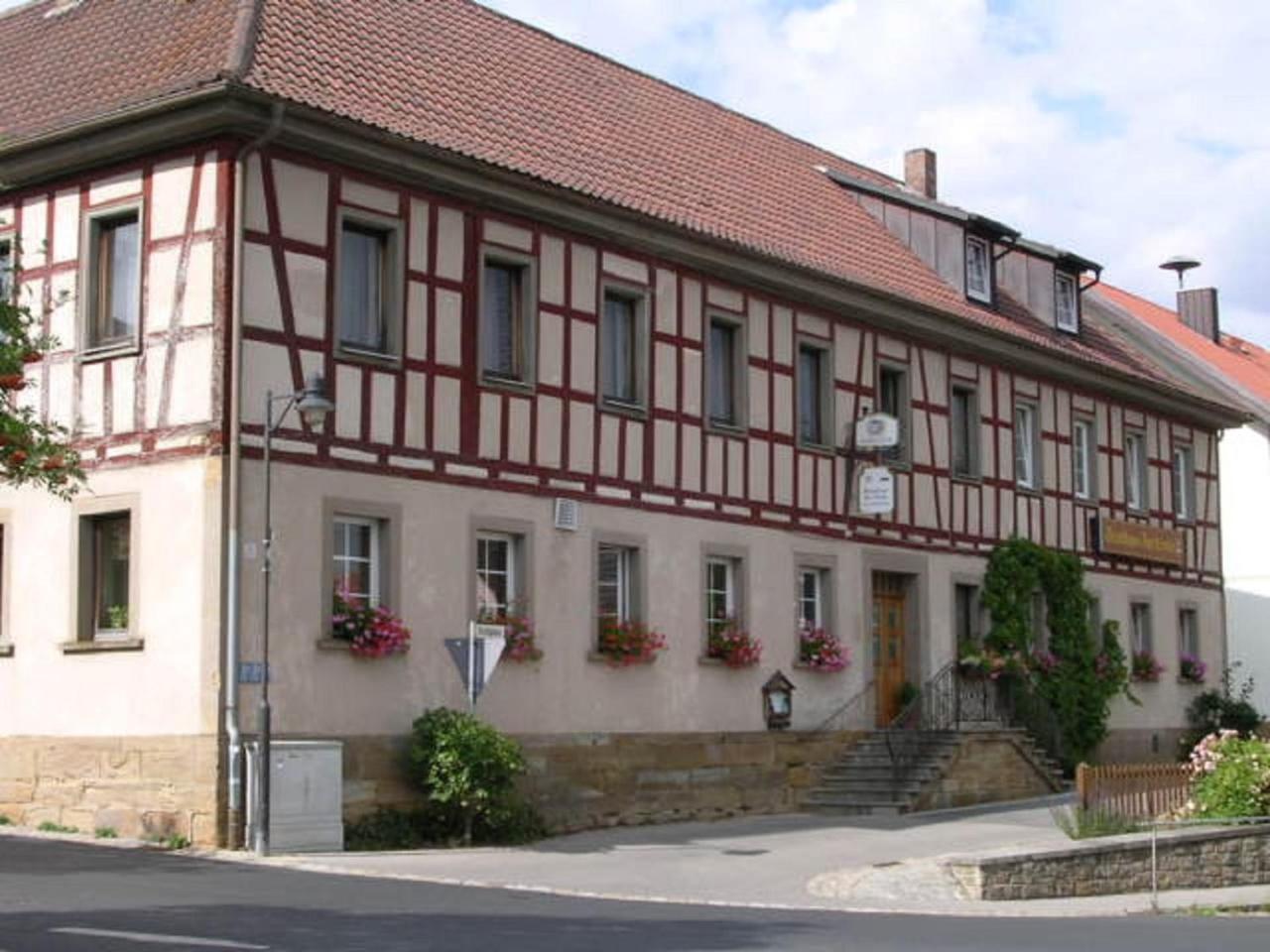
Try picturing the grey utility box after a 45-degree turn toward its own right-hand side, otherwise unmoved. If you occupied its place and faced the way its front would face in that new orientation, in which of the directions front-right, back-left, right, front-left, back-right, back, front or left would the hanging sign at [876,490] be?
back

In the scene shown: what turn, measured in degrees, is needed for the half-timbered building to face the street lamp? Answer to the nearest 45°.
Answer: approximately 45° to its right

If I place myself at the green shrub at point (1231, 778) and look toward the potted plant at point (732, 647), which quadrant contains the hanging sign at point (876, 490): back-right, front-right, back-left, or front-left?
front-right

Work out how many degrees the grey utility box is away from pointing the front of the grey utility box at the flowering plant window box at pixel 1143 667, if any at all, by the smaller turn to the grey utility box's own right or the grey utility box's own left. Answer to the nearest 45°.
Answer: approximately 135° to the grey utility box's own left

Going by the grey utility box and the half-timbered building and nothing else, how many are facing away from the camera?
0

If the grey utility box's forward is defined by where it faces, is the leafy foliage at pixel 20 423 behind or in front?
in front

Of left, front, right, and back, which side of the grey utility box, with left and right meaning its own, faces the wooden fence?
left

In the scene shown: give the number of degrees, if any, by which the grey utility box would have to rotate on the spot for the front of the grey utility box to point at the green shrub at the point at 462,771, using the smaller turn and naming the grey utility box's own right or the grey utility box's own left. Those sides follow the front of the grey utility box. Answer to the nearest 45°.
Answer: approximately 135° to the grey utility box's own left

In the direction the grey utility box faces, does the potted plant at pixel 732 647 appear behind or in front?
behind

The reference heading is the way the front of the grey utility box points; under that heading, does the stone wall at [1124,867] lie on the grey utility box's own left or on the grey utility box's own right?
on the grey utility box's own left

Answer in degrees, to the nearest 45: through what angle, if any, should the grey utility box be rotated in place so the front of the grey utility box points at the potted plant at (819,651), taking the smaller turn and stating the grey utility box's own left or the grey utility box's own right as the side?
approximately 135° to the grey utility box's own left

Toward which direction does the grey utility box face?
toward the camera
